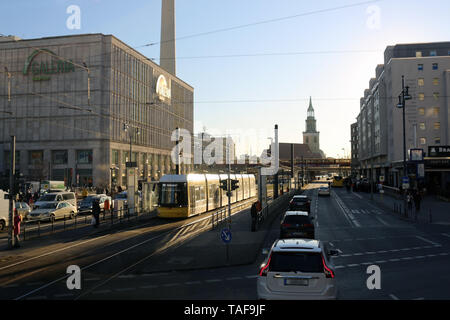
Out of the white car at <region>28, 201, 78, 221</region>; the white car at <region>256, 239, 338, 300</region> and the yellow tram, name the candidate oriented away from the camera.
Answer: the white car at <region>256, 239, 338, 300</region>

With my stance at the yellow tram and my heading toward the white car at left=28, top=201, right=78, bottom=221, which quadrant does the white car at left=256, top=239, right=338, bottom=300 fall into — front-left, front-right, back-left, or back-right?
front-left

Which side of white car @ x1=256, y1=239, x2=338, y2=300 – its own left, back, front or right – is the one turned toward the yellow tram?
front

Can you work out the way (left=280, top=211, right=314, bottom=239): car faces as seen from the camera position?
facing away from the viewer

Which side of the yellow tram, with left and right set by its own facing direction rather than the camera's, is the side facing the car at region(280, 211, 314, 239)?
left

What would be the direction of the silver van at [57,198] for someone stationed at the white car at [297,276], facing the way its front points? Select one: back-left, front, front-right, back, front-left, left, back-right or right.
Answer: front-left

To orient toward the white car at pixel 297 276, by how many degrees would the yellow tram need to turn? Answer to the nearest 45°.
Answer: approximately 45° to its left

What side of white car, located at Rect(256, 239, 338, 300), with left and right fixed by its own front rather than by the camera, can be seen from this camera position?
back

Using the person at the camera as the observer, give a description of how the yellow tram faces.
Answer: facing the viewer and to the left of the viewer

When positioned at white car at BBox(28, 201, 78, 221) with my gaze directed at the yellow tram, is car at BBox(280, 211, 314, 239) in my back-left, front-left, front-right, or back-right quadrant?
front-right

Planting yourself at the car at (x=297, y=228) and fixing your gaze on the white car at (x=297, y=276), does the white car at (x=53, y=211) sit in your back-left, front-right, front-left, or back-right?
back-right

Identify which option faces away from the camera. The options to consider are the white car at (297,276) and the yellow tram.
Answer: the white car

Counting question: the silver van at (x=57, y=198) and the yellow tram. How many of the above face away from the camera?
0

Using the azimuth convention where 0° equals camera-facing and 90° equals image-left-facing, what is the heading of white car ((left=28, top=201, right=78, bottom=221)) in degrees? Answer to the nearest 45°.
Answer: approximately 45°
